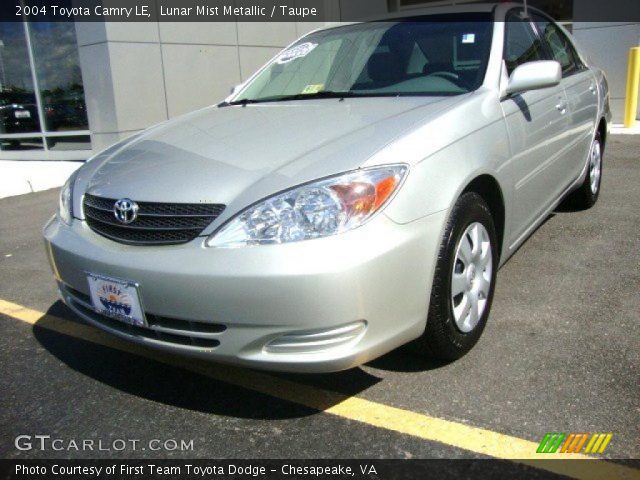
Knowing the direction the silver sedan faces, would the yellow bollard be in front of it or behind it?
behind

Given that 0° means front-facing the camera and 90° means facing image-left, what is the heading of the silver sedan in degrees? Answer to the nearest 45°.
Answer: approximately 45°
